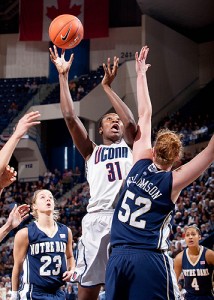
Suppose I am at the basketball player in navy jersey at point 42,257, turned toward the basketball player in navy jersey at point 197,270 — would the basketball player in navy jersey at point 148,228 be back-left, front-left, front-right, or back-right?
back-right

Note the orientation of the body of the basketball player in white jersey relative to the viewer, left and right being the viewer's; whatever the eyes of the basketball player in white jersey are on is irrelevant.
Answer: facing the viewer and to the right of the viewer

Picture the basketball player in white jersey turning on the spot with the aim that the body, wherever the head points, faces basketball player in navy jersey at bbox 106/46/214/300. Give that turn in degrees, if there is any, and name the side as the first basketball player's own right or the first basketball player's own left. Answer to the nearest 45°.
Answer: approximately 45° to the first basketball player's own right

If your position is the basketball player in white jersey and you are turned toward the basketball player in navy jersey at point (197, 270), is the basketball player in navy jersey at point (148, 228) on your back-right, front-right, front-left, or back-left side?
back-right

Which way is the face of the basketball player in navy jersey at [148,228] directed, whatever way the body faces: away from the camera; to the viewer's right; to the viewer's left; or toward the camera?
away from the camera

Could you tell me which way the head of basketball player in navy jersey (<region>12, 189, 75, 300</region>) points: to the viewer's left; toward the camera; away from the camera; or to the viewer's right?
toward the camera
